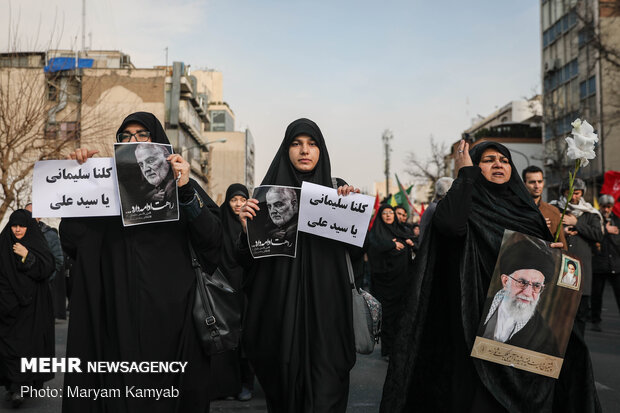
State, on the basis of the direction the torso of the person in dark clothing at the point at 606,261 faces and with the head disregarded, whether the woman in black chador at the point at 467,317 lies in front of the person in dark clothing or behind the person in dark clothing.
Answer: in front

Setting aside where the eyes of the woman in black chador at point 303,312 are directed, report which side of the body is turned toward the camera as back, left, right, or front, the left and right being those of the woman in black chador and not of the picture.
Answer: front

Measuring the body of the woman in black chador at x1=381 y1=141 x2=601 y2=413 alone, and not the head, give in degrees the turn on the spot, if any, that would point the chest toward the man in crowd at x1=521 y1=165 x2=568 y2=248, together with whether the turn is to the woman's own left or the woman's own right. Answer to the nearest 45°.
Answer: approximately 135° to the woman's own left

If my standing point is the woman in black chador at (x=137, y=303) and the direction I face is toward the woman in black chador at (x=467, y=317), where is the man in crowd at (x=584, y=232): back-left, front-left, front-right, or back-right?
front-left

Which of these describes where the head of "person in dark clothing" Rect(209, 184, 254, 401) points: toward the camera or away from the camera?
toward the camera

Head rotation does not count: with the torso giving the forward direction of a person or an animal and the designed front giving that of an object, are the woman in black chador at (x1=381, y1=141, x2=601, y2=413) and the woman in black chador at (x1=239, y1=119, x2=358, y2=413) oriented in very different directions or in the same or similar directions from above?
same or similar directions

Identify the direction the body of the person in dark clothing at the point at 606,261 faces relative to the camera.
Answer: toward the camera

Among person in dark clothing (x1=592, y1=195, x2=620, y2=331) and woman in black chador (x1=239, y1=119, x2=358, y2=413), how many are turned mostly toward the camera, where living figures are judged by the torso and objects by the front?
2

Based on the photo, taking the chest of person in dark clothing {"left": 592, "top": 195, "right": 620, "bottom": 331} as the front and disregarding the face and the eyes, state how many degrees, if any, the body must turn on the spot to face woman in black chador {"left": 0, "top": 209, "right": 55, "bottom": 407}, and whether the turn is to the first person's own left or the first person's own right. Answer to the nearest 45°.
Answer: approximately 45° to the first person's own right

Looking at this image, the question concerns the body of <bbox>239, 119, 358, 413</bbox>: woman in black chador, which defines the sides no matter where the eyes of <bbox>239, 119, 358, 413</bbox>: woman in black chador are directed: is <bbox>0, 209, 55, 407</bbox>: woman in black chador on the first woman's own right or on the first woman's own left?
on the first woman's own right

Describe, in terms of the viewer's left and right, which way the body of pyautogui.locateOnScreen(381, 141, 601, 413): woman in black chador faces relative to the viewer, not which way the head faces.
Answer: facing the viewer and to the right of the viewer

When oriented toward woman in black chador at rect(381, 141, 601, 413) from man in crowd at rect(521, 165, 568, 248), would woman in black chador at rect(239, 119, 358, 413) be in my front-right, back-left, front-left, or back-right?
front-right
